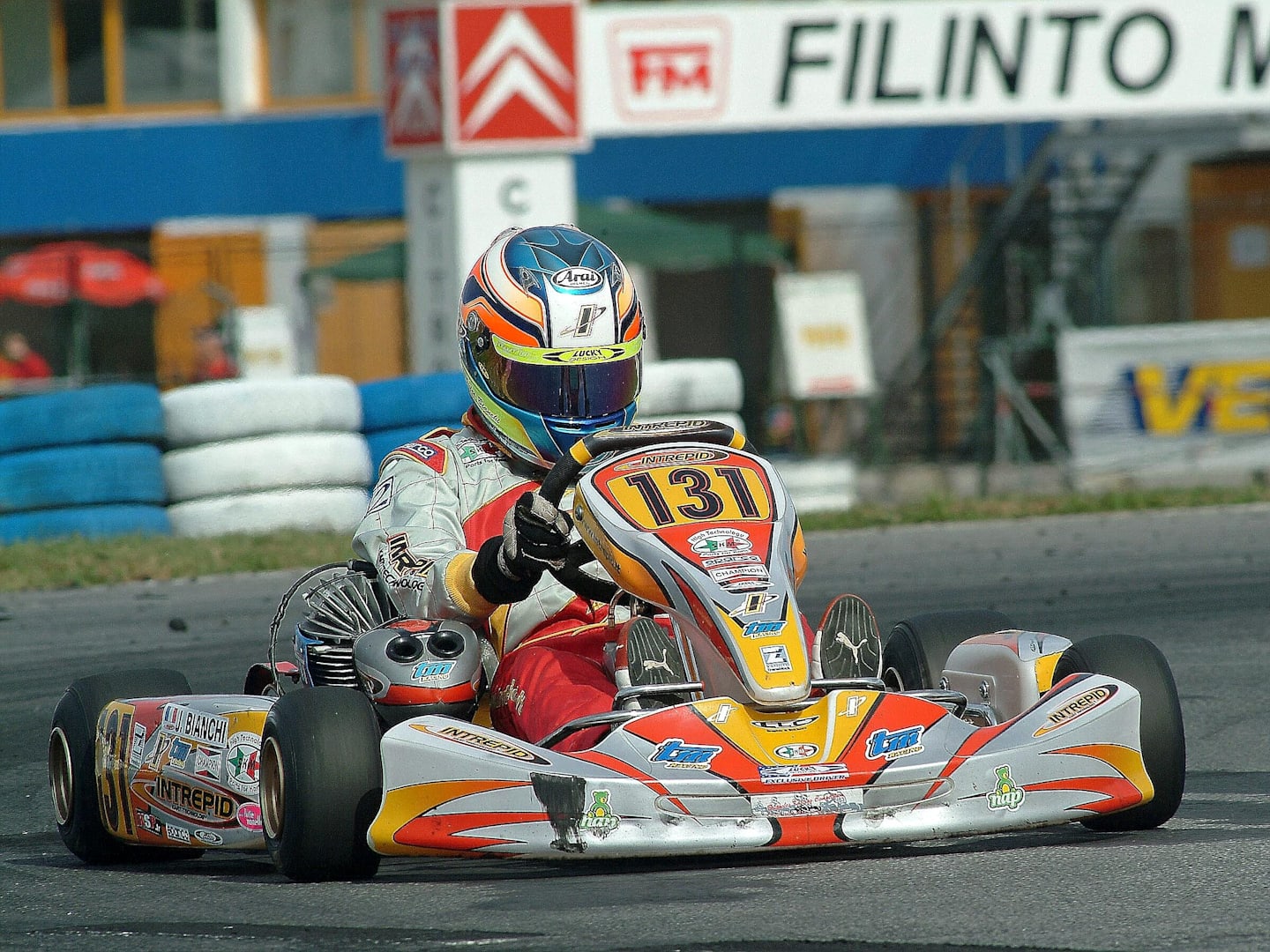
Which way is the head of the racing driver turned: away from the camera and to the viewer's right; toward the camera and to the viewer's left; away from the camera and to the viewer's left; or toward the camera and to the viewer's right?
toward the camera and to the viewer's right

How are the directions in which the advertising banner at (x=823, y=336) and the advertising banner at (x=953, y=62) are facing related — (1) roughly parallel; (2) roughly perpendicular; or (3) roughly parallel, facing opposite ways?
roughly parallel

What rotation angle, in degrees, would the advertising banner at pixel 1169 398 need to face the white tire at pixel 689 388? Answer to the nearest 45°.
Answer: approximately 45° to its right

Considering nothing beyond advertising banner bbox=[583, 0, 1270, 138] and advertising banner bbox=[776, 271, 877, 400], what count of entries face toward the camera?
2

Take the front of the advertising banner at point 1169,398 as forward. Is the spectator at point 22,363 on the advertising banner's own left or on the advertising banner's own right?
on the advertising banner's own right

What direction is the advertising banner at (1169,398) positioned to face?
toward the camera

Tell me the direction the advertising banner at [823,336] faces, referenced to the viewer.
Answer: facing the viewer

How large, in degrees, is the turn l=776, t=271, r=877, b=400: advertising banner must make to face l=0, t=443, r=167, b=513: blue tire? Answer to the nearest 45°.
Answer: approximately 45° to its right

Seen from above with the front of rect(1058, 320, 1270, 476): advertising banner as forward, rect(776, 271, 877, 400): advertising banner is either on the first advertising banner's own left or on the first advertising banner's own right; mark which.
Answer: on the first advertising banner's own right

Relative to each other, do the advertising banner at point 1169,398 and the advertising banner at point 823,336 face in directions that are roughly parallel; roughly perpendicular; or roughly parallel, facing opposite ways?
roughly parallel

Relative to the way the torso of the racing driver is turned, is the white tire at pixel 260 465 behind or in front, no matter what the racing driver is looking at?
behind

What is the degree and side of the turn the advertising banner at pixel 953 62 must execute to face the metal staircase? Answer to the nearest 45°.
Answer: approximately 180°

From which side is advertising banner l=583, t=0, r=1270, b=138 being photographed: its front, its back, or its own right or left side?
front

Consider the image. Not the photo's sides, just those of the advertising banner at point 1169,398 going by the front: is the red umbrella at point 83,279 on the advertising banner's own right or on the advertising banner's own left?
on the advertising banner's own right
